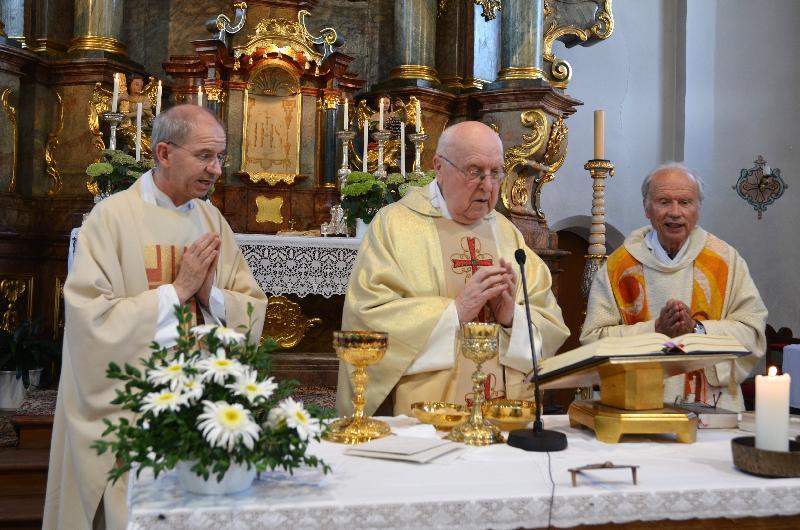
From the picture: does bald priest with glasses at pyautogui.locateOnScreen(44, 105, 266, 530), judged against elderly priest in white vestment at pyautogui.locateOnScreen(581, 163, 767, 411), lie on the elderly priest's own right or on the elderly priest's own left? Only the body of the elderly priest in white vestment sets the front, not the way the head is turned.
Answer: on the elderly priest's own right

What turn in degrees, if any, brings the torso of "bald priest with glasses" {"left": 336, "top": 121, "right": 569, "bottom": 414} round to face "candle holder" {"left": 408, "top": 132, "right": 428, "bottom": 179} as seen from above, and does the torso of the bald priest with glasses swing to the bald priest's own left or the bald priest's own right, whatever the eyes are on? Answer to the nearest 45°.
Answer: approximately 135° to the bald priest's own left

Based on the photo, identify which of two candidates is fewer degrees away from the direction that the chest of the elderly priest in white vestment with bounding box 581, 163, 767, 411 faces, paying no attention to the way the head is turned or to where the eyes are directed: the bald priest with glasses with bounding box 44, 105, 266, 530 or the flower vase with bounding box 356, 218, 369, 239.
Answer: the bald priest with glasses

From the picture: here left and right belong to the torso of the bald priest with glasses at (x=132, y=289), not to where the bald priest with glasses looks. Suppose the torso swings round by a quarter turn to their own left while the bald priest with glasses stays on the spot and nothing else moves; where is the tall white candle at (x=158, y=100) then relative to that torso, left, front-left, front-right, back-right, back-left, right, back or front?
front-left

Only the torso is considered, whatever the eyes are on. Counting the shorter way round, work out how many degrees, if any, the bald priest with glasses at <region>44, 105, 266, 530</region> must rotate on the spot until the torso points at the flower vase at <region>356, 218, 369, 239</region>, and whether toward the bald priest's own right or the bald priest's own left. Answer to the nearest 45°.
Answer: approximately 90° to the bald priest's own left

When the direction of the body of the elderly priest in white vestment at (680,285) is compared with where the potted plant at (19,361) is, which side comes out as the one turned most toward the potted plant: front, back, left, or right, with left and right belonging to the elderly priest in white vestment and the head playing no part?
right

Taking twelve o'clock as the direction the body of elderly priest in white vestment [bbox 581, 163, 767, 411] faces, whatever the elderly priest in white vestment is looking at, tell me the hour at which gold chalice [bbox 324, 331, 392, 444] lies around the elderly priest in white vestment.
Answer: The gold chalice is roughly at 1 o'clock from the elderly priest in white vestment.
